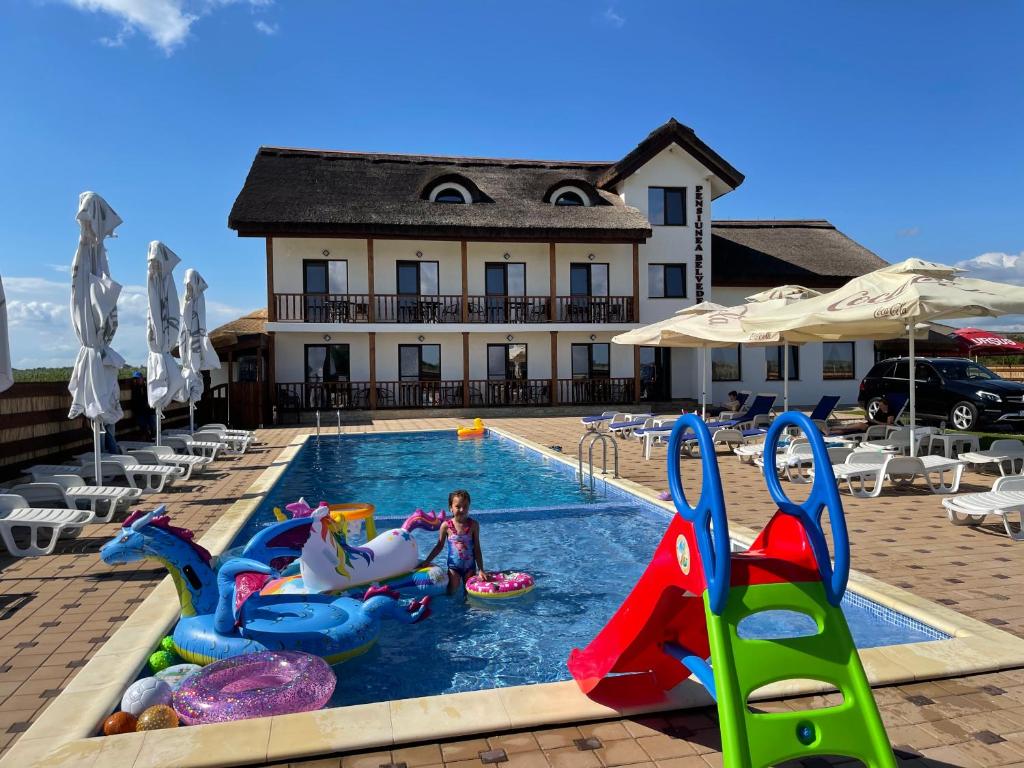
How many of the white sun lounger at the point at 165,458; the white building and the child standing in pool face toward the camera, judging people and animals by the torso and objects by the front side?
2

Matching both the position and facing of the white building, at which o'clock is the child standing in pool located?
The child standing in pool is roughly at 12 o'clock from the white building.

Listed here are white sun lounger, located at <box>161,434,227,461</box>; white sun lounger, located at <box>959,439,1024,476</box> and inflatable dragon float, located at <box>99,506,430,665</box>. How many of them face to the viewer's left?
2

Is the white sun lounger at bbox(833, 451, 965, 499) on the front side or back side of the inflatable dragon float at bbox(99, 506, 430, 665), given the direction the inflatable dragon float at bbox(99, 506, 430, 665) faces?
on the back side

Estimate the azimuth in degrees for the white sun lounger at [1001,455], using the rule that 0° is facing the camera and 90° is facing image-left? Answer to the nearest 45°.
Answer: approximately 90°

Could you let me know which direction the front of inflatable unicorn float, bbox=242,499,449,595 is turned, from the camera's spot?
facing to the left of the viewer

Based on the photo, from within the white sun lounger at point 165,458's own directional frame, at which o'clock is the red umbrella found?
The red umbrella is roughly at 12 o'clock from the white sun lounger.

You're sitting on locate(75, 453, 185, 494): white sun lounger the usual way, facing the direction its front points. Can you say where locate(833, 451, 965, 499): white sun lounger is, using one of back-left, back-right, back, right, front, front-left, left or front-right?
front-right

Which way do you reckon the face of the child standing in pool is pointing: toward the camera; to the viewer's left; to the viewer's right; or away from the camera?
toward the camera

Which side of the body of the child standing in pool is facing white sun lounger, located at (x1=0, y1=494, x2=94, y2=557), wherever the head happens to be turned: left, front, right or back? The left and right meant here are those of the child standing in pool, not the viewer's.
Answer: right

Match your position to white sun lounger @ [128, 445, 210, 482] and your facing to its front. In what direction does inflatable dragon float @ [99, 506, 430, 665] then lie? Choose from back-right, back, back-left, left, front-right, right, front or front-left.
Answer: right

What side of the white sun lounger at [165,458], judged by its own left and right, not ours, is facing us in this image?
right

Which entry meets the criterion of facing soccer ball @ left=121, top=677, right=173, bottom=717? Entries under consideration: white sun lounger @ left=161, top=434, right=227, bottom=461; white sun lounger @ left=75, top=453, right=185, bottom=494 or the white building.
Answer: the white building

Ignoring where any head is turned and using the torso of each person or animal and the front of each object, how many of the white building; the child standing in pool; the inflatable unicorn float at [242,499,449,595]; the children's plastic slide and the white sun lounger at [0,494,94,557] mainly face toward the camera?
2

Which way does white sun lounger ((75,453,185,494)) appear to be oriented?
to the viewer's right

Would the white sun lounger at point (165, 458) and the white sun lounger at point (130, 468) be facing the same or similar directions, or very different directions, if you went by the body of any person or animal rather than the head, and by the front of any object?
same or similar directions

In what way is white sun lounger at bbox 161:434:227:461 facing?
to the viewer's right

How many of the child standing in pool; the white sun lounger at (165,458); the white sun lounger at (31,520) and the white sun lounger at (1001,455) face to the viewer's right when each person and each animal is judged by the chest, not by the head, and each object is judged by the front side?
2
